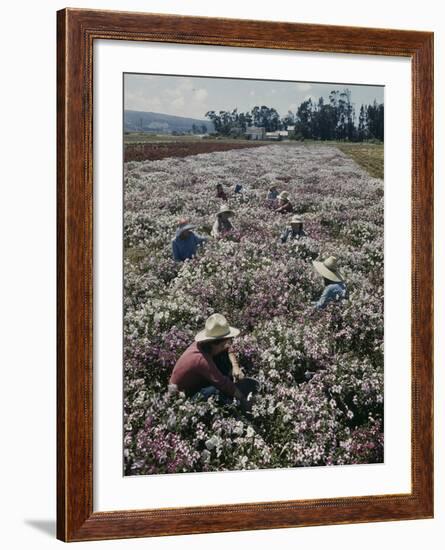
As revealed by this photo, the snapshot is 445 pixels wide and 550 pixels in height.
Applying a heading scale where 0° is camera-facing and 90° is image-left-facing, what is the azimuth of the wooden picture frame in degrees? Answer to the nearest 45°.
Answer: approximately 315°
